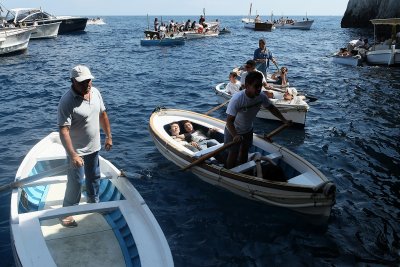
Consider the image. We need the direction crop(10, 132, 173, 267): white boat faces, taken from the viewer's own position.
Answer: facing away from the viewer and to the left of the viewer

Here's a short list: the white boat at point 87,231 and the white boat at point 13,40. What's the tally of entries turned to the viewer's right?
1

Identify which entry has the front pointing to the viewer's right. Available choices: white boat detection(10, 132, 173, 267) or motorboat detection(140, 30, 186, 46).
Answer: the motorboat

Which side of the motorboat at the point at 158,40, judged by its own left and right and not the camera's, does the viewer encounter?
right

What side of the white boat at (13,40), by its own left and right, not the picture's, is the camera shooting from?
right
